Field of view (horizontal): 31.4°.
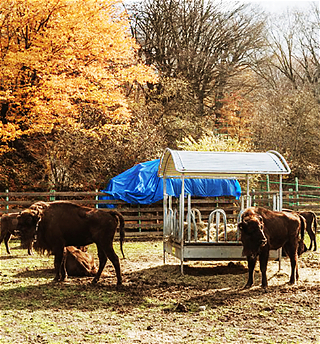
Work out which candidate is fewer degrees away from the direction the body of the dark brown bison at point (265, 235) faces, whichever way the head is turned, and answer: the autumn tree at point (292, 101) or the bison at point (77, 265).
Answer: the bison

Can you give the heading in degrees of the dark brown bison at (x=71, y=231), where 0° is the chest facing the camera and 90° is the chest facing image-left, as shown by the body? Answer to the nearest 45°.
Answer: approximately 90°

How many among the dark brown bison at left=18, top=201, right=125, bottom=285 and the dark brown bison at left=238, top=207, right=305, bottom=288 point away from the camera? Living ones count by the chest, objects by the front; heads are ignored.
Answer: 0

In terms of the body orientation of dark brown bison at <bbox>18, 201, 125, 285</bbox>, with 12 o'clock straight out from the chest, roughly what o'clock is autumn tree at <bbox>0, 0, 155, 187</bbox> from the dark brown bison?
The autumn tree is roughly at 3 o'clock from the dark brown bison.

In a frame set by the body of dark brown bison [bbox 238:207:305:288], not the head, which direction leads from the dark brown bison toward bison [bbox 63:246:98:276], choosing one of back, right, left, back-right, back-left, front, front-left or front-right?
front-right

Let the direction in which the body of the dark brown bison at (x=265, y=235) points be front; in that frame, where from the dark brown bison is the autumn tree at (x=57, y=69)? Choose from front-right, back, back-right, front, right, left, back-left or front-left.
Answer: right

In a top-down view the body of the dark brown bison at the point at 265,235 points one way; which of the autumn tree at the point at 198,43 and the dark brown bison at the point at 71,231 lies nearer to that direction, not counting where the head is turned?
the dark brown bison

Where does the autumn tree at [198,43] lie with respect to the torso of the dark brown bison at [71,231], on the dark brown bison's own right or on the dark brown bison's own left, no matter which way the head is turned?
on the dark brown bison's own right

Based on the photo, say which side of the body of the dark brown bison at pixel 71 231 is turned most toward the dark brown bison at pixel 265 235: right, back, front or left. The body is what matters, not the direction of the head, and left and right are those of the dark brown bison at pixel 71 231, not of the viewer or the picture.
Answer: back

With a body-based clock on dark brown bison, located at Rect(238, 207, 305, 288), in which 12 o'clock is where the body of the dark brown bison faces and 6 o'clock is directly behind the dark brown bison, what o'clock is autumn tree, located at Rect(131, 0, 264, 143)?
The autumn tree is roughly at 4 o'clock from the dark brown bison.

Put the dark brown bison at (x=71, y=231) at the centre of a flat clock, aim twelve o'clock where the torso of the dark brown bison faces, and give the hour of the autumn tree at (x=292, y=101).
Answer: The autumn tree is roughly at 4 o'clock from the dark brown bison.

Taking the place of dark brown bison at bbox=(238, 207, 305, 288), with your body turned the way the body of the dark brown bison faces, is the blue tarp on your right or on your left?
on your right

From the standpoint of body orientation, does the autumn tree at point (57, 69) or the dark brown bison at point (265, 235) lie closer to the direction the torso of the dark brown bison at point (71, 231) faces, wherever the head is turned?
the autumn tree
